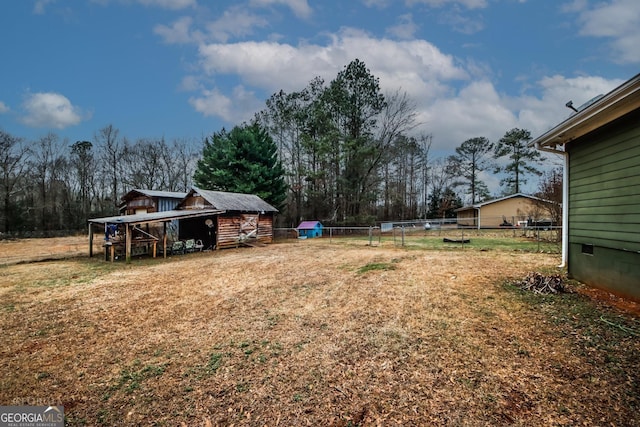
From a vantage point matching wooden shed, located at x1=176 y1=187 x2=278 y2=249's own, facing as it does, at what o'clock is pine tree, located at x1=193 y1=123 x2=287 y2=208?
The pine tree is roughly at 5 o'clock from the wooden shed.

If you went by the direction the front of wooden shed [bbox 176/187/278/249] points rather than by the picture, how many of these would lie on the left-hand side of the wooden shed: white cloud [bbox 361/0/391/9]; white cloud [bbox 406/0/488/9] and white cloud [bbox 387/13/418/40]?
3

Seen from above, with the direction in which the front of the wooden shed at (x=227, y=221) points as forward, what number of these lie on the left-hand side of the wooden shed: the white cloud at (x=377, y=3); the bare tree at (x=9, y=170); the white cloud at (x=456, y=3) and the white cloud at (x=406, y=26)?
3

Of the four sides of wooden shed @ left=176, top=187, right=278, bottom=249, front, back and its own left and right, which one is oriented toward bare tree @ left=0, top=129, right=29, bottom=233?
right

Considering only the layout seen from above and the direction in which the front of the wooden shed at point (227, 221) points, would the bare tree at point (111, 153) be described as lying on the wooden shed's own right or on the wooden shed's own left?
on the wooden shed's own right

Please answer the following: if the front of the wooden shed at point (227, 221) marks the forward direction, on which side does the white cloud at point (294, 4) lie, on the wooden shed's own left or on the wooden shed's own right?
on the wooden shed's own left
